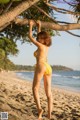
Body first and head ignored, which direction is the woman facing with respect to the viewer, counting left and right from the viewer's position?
facing away from the viewer and to the left of the viewer
